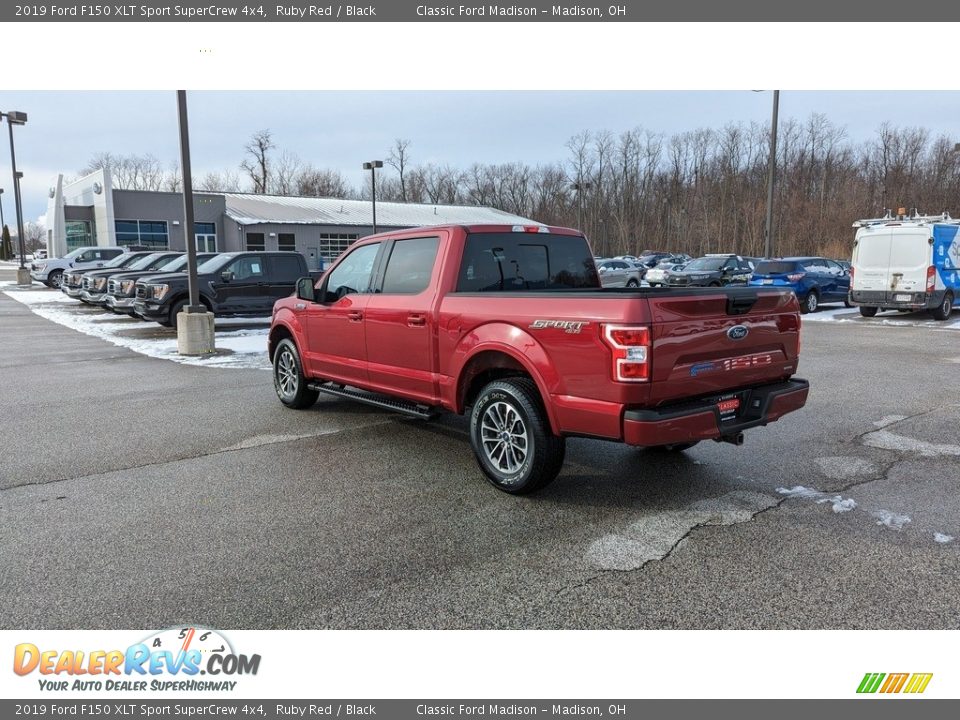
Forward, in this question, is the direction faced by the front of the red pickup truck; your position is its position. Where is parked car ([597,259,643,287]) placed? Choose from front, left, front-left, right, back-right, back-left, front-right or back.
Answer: front-right

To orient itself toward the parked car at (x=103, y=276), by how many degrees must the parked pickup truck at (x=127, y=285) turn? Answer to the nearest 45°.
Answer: approximately 135° to its right

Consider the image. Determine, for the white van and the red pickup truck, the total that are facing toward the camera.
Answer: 0

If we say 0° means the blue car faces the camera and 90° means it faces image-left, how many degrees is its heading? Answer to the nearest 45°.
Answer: approximately 225°

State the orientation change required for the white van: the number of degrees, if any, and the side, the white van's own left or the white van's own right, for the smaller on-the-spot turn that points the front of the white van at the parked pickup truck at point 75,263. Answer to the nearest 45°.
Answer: approximately 135° to the white van's own left

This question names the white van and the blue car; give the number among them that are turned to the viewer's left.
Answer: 0

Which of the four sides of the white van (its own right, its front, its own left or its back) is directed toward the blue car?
left

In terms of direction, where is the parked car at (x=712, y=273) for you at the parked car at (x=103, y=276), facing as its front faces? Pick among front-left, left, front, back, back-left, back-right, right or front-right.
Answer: back-left

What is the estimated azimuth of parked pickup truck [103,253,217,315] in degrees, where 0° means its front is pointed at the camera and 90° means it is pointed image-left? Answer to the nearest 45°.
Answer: approximately 45°

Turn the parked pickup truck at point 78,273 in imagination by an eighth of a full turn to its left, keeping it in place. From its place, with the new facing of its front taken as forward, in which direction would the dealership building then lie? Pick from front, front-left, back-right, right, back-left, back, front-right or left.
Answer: back
